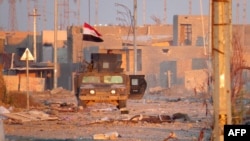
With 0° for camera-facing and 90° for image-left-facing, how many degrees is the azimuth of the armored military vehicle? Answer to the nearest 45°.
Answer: approximately 0°

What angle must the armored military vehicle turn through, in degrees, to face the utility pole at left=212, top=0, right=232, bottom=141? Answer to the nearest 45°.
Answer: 0° — it already faces it

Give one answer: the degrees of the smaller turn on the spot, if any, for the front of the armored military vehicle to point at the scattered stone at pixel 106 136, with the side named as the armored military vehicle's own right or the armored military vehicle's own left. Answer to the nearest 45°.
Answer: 0° — it already faces it
